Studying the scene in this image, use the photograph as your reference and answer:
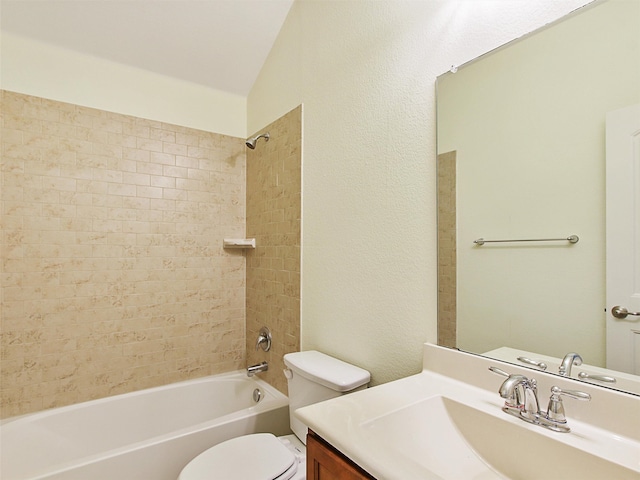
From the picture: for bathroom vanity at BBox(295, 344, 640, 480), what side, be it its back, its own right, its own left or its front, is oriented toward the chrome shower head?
right

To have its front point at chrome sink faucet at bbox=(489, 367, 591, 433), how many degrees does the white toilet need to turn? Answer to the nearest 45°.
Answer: approximately 90° to its left

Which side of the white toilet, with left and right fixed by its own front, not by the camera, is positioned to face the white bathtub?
right

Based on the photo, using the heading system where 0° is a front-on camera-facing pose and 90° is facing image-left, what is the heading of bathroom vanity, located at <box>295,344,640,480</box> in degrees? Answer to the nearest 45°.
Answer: approximately 45°

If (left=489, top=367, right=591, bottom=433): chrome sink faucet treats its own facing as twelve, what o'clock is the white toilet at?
The white toilet is roughly at 2 o'clock from the chrome sink faucet.
